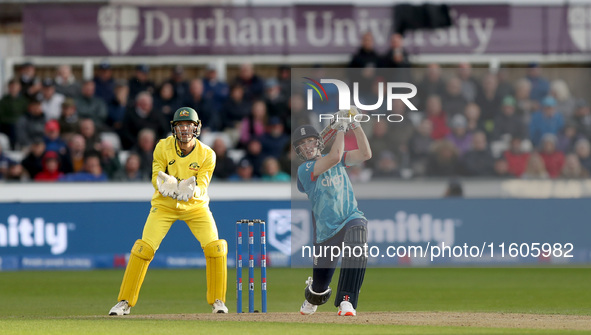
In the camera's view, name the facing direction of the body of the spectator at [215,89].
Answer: toward the camera

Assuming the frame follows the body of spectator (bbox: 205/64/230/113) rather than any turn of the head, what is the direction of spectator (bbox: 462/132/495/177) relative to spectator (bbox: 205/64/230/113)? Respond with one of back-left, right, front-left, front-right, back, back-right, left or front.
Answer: front-left

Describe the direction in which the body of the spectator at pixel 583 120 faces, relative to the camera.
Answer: toward the camera

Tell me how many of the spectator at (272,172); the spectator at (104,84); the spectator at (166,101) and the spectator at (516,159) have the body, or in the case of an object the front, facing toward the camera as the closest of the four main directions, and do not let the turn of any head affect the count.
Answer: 4

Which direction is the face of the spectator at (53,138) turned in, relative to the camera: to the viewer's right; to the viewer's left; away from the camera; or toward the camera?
toward the camera

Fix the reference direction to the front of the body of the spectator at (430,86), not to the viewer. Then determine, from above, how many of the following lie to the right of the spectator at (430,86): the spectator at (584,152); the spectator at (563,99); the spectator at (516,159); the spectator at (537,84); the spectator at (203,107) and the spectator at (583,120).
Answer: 1

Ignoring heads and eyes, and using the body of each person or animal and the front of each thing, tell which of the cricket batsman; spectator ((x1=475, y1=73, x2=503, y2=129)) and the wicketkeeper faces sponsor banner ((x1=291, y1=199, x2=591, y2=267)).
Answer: the spectator

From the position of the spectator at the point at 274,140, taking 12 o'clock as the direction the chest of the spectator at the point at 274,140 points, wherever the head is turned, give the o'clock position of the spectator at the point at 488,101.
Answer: the spectator at the point at 488,101 is roughly at 9 o'clock from the spectator at the point at 274,140.

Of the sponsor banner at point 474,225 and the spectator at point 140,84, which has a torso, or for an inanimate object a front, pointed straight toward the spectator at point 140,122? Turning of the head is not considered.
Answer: the spectator at point 140,84

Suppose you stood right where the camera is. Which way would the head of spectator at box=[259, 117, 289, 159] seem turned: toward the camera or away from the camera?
toward the camera

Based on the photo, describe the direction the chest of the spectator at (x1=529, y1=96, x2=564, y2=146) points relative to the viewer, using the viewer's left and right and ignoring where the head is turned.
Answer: facing the viewer

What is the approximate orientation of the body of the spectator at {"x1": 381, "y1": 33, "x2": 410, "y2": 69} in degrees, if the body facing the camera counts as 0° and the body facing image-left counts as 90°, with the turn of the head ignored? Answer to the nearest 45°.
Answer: approximately 0°

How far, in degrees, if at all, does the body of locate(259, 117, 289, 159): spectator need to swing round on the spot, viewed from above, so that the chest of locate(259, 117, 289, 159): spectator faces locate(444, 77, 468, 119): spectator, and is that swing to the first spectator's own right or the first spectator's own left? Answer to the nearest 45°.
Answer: approximately 90° to the first spectator's own left

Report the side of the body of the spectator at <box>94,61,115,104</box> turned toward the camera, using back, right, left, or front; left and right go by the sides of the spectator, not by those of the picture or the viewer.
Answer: front
